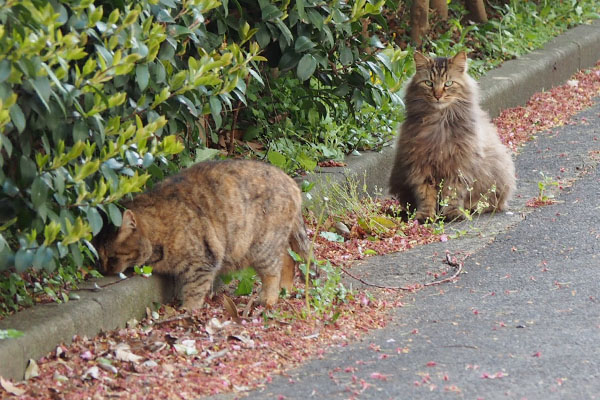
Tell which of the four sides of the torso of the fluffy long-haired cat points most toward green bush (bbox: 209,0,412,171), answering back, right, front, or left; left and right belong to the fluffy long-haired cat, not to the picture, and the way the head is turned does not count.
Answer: right

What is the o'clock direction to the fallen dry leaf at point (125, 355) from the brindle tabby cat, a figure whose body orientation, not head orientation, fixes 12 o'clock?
The fallen dry leaf is roughly at 10 o'clock from the brindle tabby cat.

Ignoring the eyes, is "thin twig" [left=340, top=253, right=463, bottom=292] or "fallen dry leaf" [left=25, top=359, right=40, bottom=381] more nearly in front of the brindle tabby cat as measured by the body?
the fallen dry leaf

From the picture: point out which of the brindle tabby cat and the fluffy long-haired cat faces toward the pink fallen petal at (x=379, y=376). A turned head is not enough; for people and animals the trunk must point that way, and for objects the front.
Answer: the fluffy long-haired cat

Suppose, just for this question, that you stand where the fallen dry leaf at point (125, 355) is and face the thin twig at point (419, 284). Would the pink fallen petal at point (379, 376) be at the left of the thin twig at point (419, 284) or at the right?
right

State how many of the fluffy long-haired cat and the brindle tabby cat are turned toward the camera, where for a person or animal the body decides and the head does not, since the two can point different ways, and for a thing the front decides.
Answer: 1

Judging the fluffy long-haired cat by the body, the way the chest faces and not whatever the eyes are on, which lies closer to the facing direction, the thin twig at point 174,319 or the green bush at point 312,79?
the thin twig

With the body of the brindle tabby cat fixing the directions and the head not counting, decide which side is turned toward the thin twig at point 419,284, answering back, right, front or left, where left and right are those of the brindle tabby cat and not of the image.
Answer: back

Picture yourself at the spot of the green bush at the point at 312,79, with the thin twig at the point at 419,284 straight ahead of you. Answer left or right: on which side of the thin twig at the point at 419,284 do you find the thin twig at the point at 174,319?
right

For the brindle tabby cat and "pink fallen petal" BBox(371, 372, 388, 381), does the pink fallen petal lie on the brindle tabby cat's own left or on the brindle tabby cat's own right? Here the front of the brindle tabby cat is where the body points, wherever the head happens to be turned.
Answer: on the brindle tabby cat's own left

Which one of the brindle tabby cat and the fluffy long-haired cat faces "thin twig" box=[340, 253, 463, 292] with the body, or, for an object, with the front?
the fluffy long-haired cat

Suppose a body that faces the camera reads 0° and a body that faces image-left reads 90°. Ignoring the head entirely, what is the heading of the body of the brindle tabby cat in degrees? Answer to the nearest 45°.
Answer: approximately 90°

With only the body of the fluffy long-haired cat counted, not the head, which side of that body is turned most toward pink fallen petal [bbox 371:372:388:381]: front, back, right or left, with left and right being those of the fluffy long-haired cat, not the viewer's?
front

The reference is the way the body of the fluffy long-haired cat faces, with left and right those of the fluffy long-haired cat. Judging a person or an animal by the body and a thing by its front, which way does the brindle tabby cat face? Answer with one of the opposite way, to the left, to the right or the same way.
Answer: to the right

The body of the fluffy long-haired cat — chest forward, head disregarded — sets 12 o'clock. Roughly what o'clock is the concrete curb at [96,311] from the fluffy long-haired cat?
The concrete curb is roughly at 1 o'clock from the fluffy long-haired cat.

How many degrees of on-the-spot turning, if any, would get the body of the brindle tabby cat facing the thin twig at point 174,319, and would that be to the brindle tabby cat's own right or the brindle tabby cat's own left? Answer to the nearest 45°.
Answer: approximately 45° to the brindle tabby cat's own left
